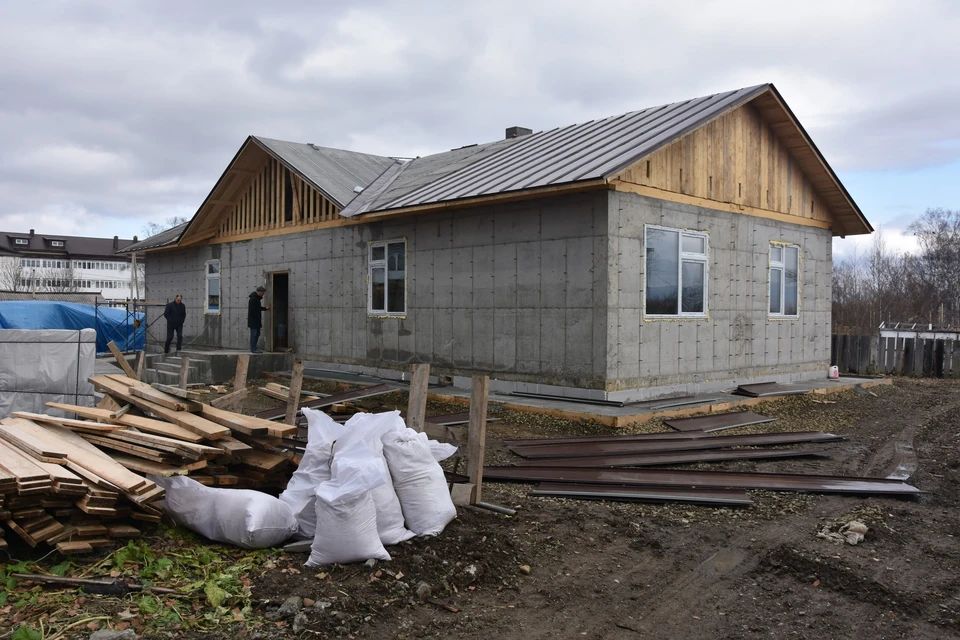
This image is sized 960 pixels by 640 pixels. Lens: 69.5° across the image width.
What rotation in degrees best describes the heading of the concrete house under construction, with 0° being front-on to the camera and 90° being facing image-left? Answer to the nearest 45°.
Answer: approximately 45°

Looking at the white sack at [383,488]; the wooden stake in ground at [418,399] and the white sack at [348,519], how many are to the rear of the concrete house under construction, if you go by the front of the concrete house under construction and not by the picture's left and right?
0

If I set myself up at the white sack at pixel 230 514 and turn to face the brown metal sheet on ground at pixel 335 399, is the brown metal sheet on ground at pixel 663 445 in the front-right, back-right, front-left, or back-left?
front-right

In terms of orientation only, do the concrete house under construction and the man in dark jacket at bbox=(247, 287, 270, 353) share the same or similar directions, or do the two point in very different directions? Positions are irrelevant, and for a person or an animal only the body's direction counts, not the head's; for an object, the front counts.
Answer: very different directions

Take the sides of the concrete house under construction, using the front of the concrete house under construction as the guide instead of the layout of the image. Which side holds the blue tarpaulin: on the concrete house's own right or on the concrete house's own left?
on the concrete house's own right

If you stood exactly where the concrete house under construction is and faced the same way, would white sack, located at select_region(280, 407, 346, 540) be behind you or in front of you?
in front

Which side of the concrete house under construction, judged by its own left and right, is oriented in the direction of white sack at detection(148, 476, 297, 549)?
front

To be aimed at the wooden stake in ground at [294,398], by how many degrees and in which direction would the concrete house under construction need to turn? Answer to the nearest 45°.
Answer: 0° — it already faces it
